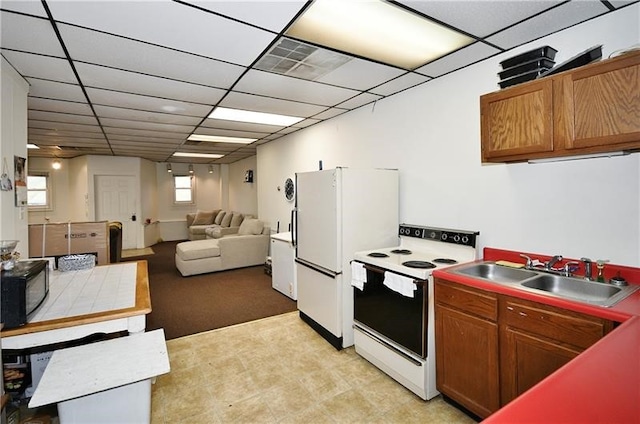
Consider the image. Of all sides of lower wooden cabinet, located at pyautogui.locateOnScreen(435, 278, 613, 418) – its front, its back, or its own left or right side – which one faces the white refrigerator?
right

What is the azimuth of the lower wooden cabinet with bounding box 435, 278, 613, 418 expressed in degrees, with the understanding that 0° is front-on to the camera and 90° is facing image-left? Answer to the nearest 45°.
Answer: approximately 45°

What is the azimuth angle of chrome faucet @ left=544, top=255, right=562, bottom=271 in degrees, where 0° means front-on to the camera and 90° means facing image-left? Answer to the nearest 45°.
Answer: approximately 45°

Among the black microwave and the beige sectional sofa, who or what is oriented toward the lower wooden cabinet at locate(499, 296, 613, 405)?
the black microwave

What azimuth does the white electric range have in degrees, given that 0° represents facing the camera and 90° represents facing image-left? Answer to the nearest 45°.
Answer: approximately 45°

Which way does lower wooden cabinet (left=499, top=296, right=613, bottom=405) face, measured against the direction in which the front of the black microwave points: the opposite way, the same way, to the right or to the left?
the opposite way

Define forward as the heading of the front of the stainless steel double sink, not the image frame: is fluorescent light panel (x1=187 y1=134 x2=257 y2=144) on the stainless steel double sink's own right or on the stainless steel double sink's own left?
on the stainless steel double sink's own right

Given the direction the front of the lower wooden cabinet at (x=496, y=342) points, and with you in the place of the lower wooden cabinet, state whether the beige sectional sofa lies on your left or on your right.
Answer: on your right

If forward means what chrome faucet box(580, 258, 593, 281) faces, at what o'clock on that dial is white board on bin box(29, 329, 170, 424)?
The white board on bin is roughly at 12 o'clock from the chrome faucet.
